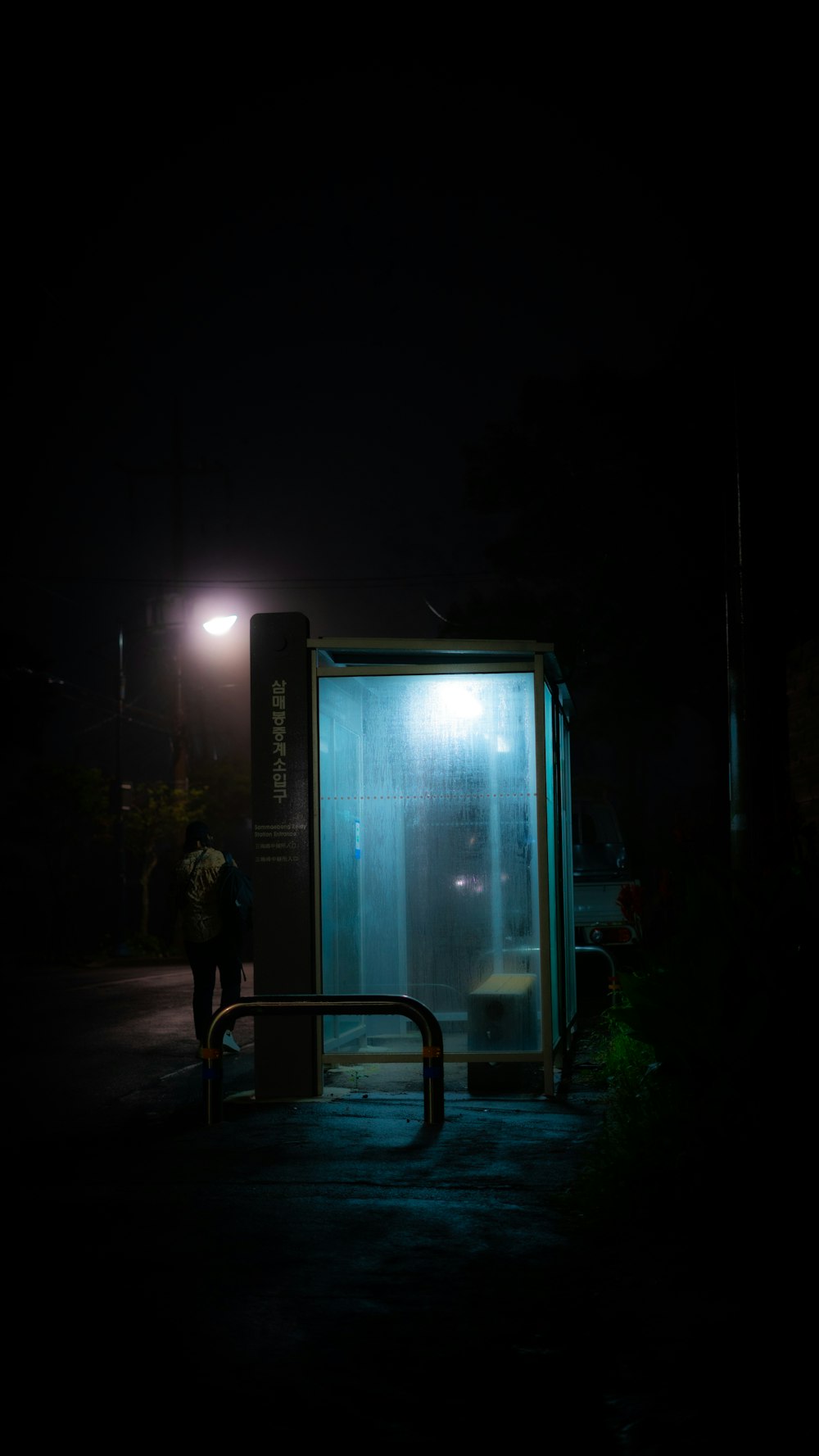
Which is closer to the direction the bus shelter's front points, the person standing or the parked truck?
the person standing

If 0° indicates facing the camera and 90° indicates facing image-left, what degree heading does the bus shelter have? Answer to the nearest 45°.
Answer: approximately 90°

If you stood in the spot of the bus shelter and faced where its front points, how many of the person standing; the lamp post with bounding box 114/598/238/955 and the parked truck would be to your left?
0

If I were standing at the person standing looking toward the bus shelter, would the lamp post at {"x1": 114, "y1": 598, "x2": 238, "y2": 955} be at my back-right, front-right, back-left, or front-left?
back-left

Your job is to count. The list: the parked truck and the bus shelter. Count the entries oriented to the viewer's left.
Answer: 1

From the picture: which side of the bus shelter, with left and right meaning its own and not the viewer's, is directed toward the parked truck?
right

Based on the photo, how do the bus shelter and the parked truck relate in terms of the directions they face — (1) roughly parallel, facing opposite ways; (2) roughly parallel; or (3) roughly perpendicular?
roughly perpendicular

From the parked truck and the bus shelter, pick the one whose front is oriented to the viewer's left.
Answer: the bus shelter
